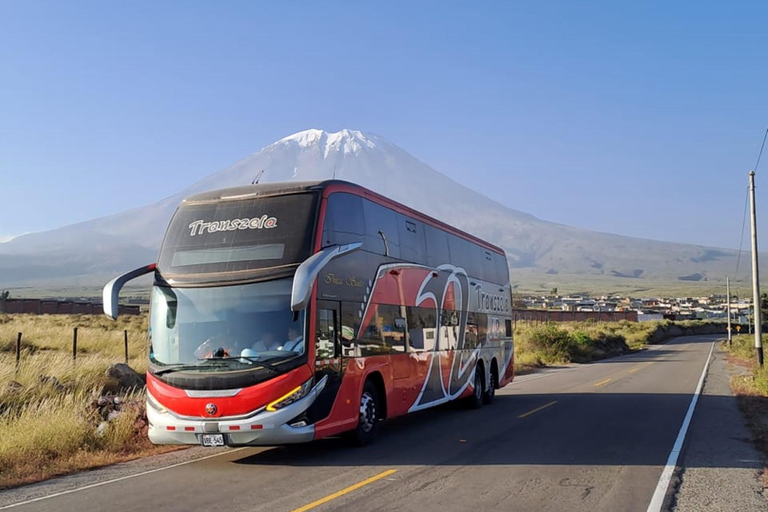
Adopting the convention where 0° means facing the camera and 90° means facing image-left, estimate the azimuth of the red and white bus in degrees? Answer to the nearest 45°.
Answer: approximately 45°

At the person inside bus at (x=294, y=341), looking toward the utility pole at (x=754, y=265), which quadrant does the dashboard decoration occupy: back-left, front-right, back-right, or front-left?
back-left

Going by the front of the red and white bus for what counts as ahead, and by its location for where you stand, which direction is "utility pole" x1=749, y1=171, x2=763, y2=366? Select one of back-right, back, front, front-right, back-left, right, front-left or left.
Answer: back
